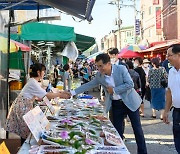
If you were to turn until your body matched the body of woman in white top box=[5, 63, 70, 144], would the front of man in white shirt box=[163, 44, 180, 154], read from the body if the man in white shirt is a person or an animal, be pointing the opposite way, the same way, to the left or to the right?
the opposite way

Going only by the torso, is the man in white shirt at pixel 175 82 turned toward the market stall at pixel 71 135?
yes

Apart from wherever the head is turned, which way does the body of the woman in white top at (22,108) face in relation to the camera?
to the viewer's right

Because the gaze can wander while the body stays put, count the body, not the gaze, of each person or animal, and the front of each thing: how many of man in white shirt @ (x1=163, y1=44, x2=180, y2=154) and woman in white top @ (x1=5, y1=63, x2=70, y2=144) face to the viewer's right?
1

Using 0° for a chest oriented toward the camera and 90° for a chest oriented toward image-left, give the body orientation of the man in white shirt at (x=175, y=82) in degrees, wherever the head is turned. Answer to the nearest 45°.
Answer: approximately 45°

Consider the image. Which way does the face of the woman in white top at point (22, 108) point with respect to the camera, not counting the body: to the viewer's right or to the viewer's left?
to the viewer's right

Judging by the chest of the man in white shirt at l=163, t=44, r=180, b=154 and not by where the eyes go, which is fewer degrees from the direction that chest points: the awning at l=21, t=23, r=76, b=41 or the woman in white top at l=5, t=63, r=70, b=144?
the woman in white top

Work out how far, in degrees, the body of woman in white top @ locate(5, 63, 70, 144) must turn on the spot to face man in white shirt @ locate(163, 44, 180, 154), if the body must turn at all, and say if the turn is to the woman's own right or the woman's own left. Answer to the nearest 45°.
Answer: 0° — they already face them

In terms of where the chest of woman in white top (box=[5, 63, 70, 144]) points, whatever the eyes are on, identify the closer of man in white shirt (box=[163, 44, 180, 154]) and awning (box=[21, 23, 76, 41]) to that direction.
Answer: the man in white shirt
